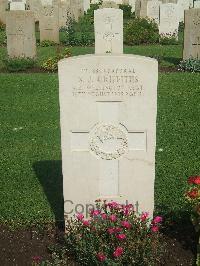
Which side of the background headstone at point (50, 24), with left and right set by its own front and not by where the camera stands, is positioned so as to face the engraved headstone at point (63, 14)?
back

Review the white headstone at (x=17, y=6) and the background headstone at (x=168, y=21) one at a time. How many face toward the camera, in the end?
2

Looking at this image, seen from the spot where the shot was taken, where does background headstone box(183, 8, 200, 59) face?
facing the viewer

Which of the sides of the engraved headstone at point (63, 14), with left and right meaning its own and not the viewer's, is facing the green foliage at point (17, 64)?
front

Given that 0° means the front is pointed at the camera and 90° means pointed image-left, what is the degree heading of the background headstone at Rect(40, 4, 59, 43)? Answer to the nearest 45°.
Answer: approximately 0°

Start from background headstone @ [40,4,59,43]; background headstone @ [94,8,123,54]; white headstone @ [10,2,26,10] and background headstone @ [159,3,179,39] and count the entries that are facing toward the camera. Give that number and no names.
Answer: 4

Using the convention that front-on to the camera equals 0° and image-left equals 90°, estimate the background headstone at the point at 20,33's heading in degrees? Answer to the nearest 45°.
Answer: approximately 0°

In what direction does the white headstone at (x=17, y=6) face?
toward the camera

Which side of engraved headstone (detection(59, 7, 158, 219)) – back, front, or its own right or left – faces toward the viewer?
front

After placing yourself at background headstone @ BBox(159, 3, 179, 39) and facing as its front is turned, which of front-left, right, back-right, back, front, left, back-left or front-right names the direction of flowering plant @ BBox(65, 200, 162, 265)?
front

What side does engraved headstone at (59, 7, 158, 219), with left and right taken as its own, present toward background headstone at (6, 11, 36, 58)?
back

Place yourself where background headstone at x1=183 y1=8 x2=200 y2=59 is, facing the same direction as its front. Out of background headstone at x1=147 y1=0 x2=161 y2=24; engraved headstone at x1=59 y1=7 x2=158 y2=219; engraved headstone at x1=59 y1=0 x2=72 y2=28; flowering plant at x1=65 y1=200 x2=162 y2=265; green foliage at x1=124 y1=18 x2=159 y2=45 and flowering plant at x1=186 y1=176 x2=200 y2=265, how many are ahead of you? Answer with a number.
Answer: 3

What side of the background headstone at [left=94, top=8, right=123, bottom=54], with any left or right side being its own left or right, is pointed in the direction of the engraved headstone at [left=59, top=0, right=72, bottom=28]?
back

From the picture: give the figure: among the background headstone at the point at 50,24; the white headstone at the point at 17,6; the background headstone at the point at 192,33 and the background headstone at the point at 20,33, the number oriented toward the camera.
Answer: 4

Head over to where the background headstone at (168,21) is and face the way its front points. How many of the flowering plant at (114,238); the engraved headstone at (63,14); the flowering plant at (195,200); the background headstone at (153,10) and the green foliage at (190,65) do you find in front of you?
3
